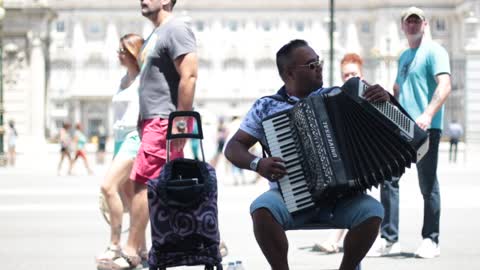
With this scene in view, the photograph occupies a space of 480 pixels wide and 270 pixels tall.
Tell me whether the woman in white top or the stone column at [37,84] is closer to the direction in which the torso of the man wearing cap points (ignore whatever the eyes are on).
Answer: the woman in white top

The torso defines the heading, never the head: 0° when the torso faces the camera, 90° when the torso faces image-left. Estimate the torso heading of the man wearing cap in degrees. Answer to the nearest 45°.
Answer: approximately 45°
